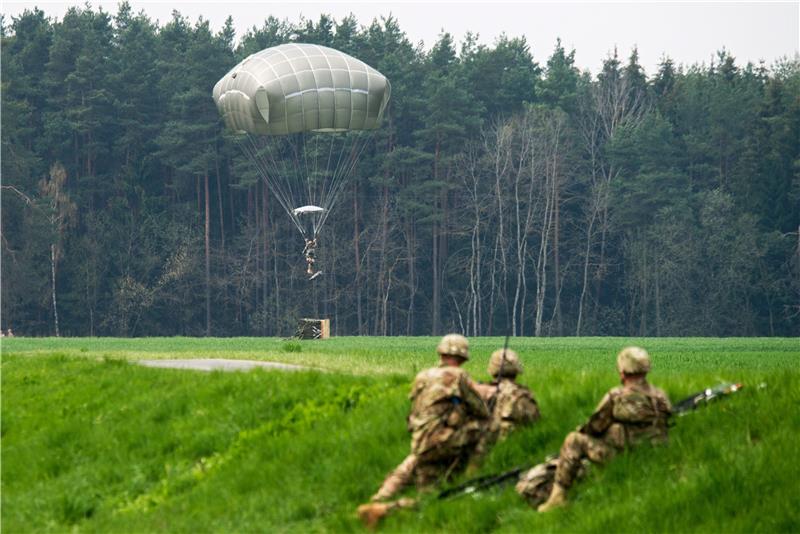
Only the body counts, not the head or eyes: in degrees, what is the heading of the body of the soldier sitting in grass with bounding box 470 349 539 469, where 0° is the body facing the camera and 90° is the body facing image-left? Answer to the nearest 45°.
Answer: approximately 180°

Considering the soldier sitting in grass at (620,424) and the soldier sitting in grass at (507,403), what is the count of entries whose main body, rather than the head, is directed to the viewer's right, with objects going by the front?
0

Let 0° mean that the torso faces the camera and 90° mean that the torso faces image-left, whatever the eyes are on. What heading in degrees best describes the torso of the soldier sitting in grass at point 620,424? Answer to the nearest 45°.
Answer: approximately 135°

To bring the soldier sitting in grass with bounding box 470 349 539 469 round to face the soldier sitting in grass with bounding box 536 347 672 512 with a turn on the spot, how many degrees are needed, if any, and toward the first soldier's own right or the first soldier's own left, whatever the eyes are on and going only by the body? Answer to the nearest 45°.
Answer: approximately 135° to the first soldier's own right

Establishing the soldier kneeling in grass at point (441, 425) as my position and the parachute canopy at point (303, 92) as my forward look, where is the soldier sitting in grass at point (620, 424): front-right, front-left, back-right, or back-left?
back-right

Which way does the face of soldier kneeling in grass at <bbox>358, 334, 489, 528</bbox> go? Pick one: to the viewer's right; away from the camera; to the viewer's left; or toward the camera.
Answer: away from the camera

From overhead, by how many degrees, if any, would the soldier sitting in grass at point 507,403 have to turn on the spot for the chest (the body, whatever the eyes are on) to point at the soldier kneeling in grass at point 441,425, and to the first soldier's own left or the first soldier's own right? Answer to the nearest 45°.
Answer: approximately 135° to the first soldier's own left

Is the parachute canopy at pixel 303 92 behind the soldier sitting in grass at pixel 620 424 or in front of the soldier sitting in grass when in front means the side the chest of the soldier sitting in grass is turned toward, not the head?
in front

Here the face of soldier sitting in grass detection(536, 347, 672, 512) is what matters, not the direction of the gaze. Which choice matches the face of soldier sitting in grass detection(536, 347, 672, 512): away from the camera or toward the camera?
away from the camera

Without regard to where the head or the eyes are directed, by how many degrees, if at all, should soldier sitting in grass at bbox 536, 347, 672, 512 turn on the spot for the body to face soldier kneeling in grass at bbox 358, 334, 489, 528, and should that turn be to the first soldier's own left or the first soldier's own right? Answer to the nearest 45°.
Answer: approximately 45° to the first soldier's own left

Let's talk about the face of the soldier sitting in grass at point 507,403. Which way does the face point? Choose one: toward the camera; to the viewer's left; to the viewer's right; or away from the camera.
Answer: away from the camera
